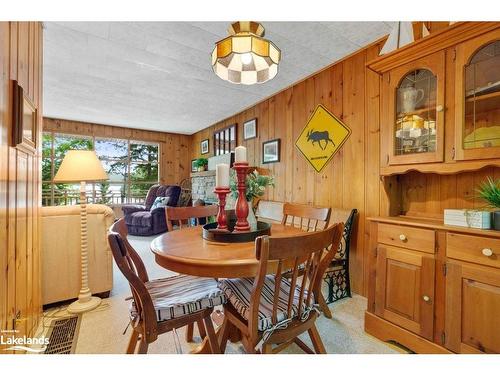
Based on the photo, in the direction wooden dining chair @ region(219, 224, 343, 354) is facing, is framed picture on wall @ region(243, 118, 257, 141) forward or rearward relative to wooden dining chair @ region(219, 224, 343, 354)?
forward

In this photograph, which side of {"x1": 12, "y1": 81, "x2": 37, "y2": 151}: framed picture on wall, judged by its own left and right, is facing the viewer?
right

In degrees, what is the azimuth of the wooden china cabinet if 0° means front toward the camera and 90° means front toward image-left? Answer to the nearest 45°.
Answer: approximately 45°

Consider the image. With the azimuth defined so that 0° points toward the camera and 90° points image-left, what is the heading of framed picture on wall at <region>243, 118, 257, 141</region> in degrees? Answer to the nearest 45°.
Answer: approximately 45°

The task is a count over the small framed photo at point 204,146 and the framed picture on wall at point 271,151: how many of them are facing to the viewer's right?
0

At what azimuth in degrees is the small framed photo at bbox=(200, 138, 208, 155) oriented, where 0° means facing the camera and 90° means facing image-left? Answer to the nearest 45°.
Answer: approximately 45°

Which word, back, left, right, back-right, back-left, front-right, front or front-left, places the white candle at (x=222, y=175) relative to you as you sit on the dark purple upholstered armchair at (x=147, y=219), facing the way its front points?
front-left

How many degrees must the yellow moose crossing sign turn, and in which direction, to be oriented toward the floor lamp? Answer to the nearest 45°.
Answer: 0° — it already faces it

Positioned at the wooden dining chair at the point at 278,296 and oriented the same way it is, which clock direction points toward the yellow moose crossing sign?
The yellow moose crossing sign is roughly at 2 o'clock from the wooden dining chair.

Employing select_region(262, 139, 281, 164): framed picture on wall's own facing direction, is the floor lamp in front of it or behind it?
in front
